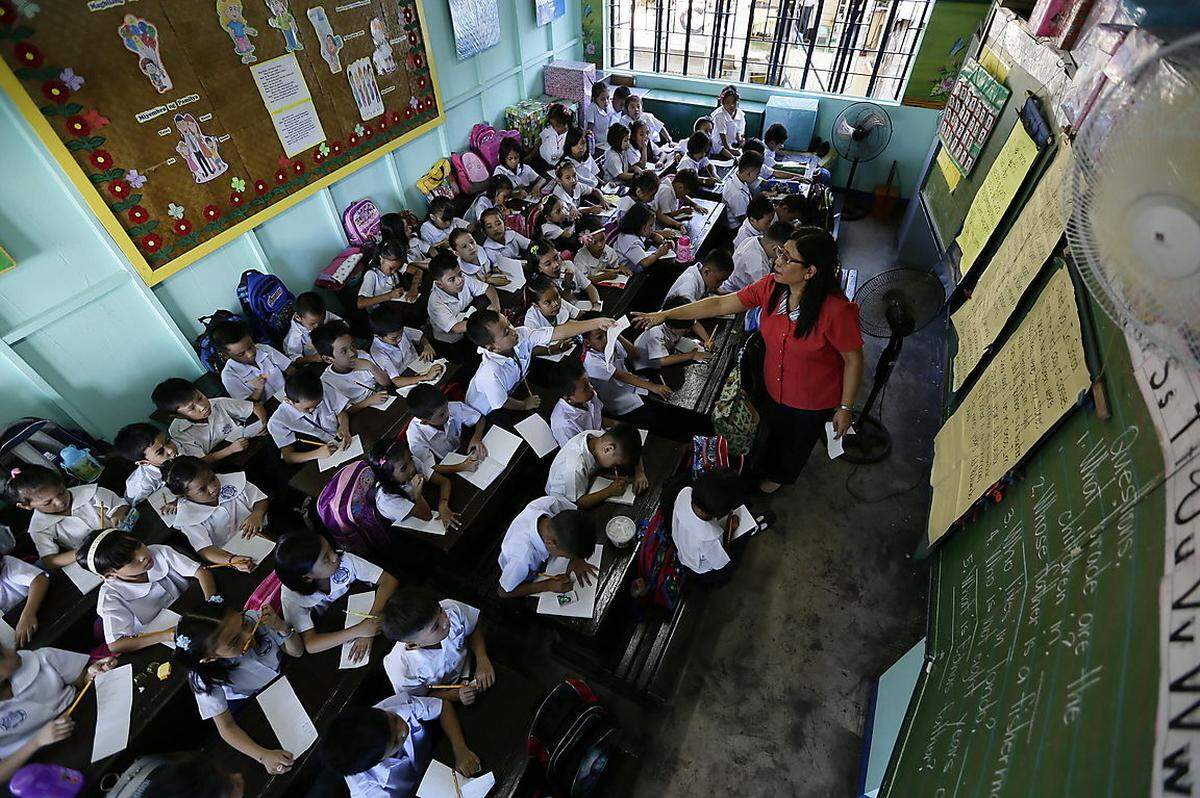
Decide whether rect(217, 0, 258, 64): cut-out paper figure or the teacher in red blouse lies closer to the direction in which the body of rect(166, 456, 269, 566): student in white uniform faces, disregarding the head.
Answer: the teacher in red blouse

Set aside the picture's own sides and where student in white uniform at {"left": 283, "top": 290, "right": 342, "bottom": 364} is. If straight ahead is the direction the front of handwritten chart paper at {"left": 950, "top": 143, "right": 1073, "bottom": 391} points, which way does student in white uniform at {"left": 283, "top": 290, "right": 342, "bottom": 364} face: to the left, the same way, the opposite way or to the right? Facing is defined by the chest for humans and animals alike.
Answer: the opposite way

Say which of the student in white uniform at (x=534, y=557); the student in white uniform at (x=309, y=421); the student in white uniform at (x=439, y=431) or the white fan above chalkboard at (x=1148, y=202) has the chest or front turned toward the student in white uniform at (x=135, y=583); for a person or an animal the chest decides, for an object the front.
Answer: the white fan above chalkboard

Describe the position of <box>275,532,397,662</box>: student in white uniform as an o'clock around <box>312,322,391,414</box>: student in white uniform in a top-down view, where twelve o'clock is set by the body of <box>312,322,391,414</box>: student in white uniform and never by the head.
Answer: <box>275,532,397,662</box>: student in white uniform is roughly at 2 o'clock from <box>312,322,391,414</box>: student in white uniform.

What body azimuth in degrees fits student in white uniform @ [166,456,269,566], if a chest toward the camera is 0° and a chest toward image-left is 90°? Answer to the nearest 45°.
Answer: approximately 315°

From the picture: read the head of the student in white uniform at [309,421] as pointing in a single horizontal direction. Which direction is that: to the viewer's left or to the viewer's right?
to the viewer's right

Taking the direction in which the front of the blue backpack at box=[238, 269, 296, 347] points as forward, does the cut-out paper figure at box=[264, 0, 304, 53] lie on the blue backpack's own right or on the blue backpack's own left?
on the blue backpack's own left
